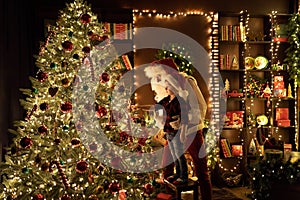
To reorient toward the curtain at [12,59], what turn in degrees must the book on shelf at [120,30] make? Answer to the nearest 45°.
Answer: approximately 45° to its right

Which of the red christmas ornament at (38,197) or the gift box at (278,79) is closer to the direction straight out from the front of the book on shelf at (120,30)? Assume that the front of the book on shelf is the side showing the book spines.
the red christmas ornament

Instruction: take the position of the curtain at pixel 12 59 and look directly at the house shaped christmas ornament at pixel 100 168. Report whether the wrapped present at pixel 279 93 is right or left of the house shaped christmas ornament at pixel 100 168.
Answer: left

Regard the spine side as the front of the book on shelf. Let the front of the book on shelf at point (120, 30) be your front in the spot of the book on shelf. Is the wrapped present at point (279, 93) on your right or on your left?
on your left

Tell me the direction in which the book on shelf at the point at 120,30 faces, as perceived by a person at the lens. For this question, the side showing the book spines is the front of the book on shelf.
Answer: facing the viewer

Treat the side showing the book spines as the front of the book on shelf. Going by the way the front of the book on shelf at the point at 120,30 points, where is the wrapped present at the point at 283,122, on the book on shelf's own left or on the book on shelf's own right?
on the book on shelf's own left

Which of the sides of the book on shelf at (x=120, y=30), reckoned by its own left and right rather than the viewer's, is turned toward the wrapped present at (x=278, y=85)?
left

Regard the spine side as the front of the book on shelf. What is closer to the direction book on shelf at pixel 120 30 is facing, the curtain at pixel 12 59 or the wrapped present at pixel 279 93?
the curtain

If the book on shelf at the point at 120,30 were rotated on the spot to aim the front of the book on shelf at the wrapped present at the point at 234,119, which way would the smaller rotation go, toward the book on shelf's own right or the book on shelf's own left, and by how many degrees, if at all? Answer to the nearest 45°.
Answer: approximately 90° to the book on shelf's own left

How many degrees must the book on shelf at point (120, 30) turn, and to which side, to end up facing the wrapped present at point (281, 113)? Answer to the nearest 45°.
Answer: approximately 90° to its left

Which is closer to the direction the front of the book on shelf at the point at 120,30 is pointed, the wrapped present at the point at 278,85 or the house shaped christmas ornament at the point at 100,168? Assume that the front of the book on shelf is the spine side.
the house shaped christmas ornament

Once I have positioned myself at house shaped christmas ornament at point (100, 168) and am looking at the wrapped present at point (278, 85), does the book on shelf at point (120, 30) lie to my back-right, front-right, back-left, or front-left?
front-left
